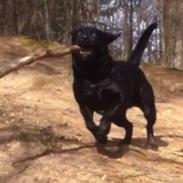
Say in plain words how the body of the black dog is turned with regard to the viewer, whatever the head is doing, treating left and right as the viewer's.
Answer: facing the viewer and to the left of the viewer

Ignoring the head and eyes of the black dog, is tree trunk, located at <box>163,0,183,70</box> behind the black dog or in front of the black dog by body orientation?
behind
